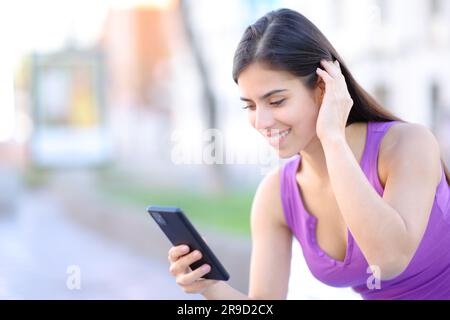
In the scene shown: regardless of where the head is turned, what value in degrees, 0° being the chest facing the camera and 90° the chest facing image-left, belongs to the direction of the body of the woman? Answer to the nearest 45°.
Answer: approximately 45°
